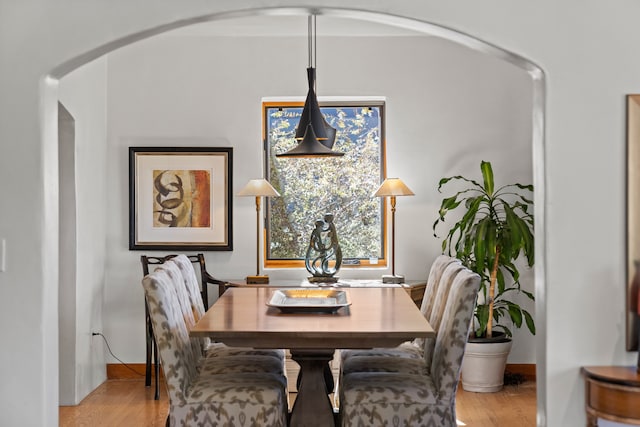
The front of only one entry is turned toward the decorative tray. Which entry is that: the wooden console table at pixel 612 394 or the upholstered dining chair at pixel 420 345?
the upholstered dining chair

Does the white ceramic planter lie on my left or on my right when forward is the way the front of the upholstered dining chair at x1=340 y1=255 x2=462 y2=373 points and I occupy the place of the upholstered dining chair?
on my right

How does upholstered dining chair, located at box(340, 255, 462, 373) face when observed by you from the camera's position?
facing to the left of the viewer

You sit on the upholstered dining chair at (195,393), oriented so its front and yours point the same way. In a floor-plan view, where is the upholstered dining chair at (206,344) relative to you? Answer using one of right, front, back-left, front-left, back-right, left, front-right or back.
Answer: left

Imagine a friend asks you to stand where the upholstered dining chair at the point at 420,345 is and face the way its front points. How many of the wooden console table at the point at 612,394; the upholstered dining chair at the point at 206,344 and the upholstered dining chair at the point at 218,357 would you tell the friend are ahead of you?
2

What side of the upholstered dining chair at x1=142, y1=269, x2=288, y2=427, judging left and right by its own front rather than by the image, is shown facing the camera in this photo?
right

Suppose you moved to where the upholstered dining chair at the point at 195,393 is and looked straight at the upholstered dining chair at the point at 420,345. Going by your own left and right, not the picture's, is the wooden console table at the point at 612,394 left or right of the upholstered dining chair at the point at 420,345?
right

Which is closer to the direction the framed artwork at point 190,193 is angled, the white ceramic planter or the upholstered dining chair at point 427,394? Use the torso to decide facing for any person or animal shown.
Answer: the upholstered dining chair

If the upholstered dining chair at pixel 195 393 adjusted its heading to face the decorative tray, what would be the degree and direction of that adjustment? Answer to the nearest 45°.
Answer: approximately 45° to its left

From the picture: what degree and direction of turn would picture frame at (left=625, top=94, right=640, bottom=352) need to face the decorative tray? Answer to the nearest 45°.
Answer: approximately 90° to its right

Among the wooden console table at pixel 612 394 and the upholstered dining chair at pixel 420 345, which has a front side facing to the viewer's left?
the upholstered dining chair

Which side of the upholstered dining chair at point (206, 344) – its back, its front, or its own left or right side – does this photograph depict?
right

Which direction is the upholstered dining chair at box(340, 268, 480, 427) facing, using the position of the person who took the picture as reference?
facing to the left of the viewer
